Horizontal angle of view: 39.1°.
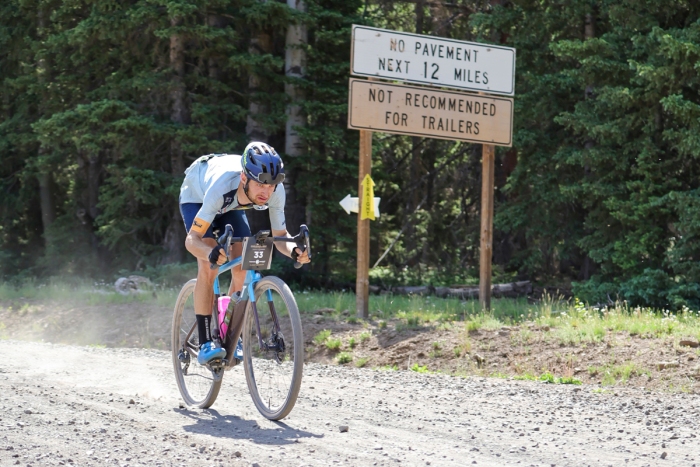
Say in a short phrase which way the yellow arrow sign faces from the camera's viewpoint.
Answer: facing the viewer

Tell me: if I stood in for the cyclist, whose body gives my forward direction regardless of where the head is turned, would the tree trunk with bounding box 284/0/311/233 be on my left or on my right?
on my left

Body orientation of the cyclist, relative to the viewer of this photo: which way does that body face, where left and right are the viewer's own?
facing the viewer and to the right of the viewer

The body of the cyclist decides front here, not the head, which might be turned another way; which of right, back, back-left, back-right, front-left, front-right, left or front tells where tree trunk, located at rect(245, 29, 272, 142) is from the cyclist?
back-left

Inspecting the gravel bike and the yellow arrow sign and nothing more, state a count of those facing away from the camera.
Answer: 0

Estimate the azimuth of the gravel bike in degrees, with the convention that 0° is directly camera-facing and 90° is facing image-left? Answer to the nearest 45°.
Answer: approximately 315°

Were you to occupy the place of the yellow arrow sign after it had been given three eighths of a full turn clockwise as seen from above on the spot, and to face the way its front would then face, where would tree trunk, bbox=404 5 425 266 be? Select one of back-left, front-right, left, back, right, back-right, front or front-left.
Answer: front-right

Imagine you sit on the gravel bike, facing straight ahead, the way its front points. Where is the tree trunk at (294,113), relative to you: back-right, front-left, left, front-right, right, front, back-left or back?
back-left

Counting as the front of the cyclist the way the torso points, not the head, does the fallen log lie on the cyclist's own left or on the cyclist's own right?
on the cyclist's own left

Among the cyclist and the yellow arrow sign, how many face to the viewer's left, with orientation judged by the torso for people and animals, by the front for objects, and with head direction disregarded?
0

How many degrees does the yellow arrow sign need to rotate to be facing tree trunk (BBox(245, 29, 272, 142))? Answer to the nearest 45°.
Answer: approximately 180°

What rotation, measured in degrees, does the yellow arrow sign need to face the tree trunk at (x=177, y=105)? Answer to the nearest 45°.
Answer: approximately 135° to its right

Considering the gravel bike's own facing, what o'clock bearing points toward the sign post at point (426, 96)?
The sign post is roughly at 8 o'clock from the gravel bike.

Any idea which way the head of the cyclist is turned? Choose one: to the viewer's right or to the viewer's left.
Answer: to the viewer's right

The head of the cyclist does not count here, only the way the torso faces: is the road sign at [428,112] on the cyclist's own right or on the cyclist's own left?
on the cyclist's own left
